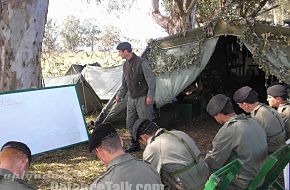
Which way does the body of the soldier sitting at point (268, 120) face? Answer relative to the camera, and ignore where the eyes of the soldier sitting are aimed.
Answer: to the viewer's left

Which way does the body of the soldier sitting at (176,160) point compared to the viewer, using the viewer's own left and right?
facing away from the viewer and to the left of the viewer

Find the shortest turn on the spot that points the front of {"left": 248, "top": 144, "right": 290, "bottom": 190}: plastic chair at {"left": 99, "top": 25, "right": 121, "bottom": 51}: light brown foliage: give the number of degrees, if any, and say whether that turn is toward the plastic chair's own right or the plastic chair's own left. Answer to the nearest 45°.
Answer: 0° — it already faces it

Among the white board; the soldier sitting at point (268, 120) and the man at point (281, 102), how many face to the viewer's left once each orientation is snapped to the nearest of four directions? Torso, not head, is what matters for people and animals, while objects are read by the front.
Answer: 2

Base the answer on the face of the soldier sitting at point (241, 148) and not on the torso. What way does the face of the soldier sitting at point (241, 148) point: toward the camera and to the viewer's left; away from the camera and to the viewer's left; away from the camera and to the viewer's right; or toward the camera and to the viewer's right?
away from the camera and to the viewer's left

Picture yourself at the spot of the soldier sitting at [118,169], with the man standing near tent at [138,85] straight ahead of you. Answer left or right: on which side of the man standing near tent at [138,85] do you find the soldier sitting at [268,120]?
right

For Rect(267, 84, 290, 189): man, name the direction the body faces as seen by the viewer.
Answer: to the viewer's left

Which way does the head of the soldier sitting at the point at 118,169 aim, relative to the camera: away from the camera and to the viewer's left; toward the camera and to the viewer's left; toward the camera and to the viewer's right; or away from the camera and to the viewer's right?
away from the camera and to the viewer's left

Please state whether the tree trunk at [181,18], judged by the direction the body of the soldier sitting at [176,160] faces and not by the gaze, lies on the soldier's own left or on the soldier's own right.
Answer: on the soldier's own right

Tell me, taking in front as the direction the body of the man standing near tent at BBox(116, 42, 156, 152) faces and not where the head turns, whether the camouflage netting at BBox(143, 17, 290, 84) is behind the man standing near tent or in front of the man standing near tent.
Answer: behind

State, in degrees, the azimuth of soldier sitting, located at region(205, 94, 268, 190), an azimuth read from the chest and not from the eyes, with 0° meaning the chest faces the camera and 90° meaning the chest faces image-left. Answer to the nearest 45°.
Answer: approximately 135°
